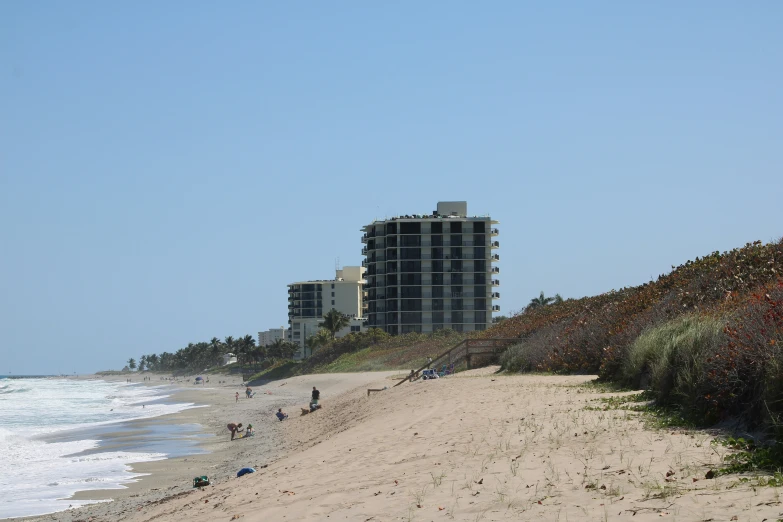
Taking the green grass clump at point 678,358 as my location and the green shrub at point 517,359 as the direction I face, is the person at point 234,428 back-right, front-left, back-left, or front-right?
front-left

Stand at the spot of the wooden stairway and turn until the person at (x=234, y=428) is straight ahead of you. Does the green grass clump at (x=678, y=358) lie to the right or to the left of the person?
left

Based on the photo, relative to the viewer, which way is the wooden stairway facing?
to the viewer's left

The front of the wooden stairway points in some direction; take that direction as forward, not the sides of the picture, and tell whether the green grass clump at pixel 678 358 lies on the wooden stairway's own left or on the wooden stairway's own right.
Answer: on the wooden stairway's own left

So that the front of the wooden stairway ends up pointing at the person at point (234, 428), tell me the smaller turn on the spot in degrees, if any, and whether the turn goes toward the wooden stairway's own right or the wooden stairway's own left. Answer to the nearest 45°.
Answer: approximately 45° to the wooden stairway's own left

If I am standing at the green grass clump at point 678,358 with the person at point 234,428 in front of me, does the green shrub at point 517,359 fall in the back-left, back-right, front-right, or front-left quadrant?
front-right

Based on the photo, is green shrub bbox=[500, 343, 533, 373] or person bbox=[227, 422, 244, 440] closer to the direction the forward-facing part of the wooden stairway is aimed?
the person
